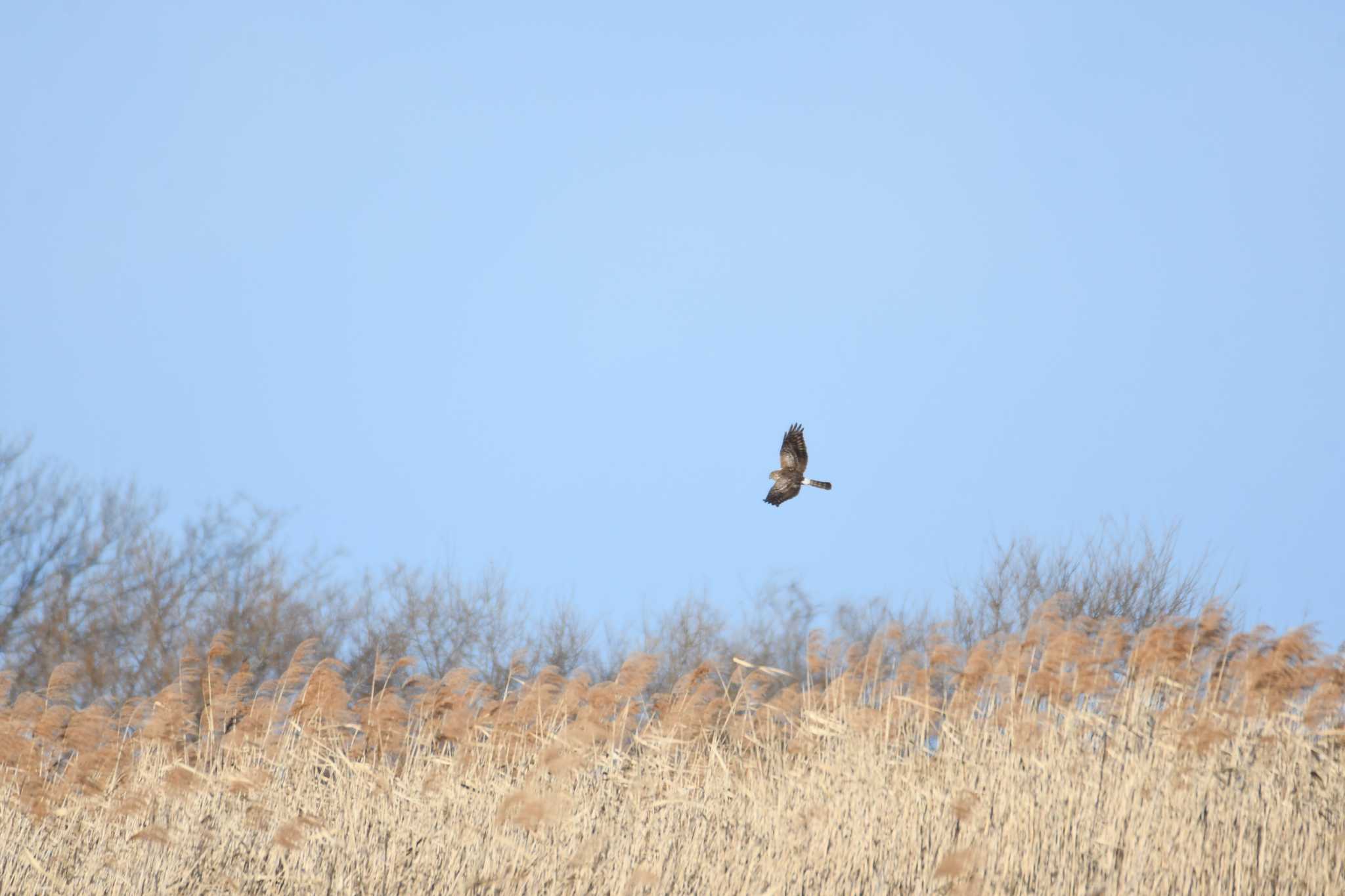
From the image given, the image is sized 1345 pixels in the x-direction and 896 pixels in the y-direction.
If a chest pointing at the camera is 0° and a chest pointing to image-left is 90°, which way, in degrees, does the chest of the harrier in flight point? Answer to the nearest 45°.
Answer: approximately 90°
